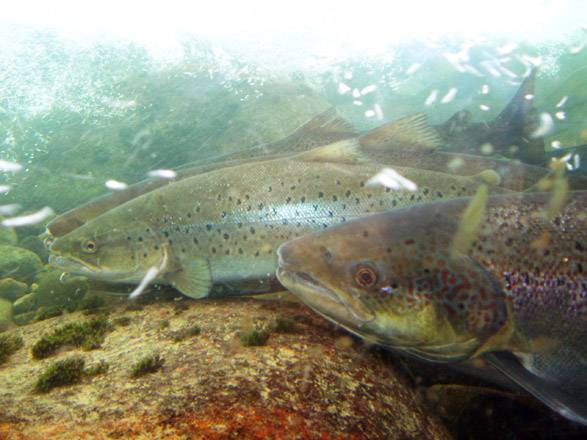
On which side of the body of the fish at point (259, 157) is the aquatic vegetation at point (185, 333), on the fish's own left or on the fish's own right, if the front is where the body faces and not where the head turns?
on the fish's own left

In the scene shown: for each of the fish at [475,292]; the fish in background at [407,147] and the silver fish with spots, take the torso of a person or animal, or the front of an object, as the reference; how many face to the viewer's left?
3

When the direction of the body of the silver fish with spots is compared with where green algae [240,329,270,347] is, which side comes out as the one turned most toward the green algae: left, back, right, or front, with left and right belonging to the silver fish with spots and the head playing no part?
left

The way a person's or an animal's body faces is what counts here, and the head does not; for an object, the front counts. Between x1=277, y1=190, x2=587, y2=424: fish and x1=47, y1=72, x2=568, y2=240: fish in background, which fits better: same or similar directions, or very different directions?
same or similar directions

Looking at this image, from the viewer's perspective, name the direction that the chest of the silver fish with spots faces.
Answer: to the viewer's left

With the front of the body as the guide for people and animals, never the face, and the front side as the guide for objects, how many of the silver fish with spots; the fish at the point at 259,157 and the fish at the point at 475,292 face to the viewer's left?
3

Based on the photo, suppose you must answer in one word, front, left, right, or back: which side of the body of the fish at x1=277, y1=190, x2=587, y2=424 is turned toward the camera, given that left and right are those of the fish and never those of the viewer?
left

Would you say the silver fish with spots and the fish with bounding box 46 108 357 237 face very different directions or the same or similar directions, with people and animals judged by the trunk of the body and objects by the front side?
same or similar directions

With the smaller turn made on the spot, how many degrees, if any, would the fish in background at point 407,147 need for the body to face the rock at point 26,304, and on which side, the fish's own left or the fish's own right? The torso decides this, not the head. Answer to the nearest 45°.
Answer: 0° — it already faces it

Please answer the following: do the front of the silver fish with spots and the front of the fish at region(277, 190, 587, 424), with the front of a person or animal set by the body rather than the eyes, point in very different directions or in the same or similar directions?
same or similar directions

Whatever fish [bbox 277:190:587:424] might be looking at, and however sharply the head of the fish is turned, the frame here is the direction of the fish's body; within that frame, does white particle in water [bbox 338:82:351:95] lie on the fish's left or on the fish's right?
on the fish's right

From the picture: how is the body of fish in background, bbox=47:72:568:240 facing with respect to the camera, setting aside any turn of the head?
to the viewer's left

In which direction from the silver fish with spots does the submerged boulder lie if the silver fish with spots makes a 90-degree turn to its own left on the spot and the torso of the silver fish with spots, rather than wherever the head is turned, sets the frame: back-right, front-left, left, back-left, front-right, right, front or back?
front

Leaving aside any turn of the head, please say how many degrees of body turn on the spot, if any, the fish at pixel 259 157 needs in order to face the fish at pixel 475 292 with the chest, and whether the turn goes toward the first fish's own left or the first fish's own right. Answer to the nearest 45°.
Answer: approximately 90° to the first fish's own left
